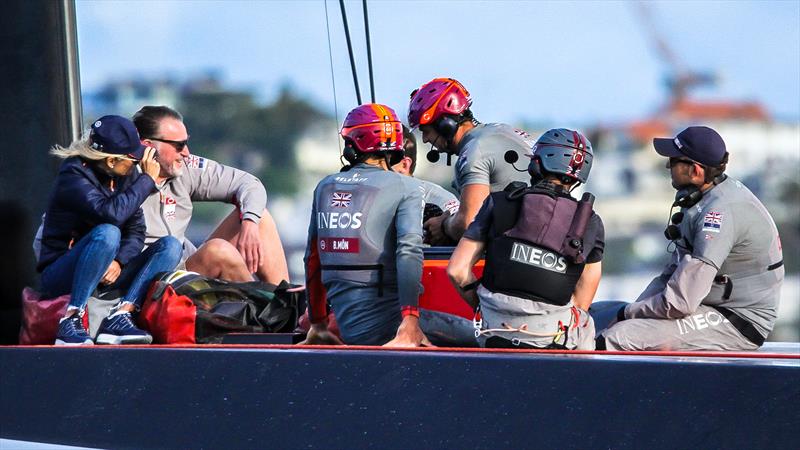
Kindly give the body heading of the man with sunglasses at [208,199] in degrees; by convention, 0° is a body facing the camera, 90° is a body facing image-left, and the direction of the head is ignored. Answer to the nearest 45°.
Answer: approximately 315°

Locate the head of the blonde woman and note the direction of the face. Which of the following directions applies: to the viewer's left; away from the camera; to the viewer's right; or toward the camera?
to the viewer's right

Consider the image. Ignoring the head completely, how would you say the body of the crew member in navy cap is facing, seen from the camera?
to the viewer's left

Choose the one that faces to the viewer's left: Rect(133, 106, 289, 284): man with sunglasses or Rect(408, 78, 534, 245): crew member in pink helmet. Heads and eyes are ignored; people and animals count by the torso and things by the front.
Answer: the crew member in pink helmet

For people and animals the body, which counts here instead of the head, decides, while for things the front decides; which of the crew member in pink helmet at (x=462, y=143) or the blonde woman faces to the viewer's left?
the crew member in pink helmet

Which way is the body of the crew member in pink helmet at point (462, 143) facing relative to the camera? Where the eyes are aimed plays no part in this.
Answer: to the viewer's left

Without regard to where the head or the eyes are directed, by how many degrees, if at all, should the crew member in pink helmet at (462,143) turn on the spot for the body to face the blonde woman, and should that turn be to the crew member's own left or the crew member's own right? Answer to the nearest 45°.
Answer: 0° — they already face them

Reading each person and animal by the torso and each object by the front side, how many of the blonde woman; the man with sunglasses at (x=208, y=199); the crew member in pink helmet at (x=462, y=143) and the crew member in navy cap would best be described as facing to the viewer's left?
2

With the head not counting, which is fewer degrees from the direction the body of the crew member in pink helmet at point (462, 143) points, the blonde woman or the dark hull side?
the blonde woman

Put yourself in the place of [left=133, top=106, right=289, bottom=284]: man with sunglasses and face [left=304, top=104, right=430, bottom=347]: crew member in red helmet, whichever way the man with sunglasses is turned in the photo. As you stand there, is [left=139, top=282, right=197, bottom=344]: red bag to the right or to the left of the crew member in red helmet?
right
